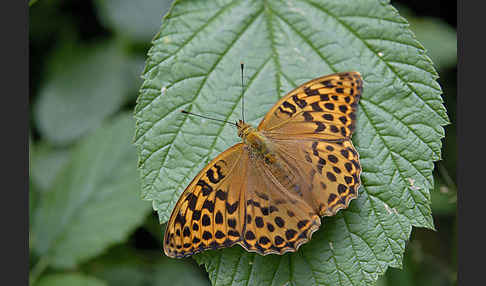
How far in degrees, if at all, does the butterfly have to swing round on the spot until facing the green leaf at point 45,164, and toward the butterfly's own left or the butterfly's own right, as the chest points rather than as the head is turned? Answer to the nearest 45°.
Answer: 0° — it already faces it

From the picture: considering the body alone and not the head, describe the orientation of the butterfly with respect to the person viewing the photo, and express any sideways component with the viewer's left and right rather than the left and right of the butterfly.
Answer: facing away from the viewer and to the left of the viewer
